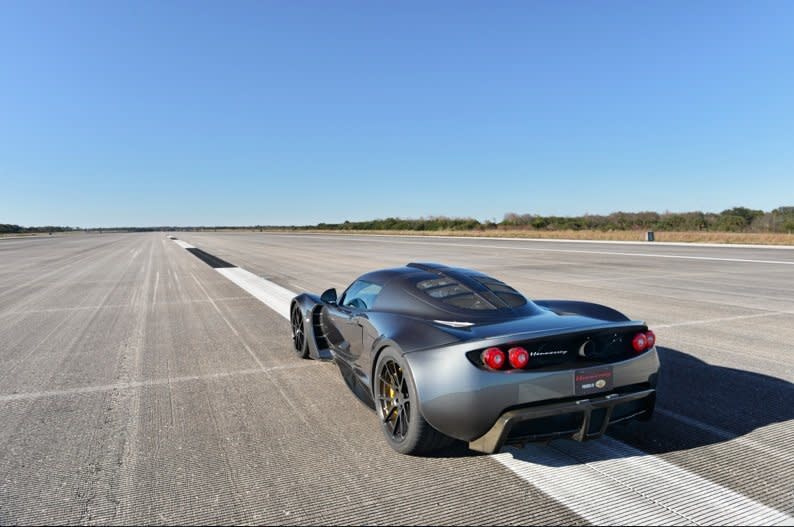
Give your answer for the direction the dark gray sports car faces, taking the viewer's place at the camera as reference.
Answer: facing away from the viewer and to the left of the viewer
